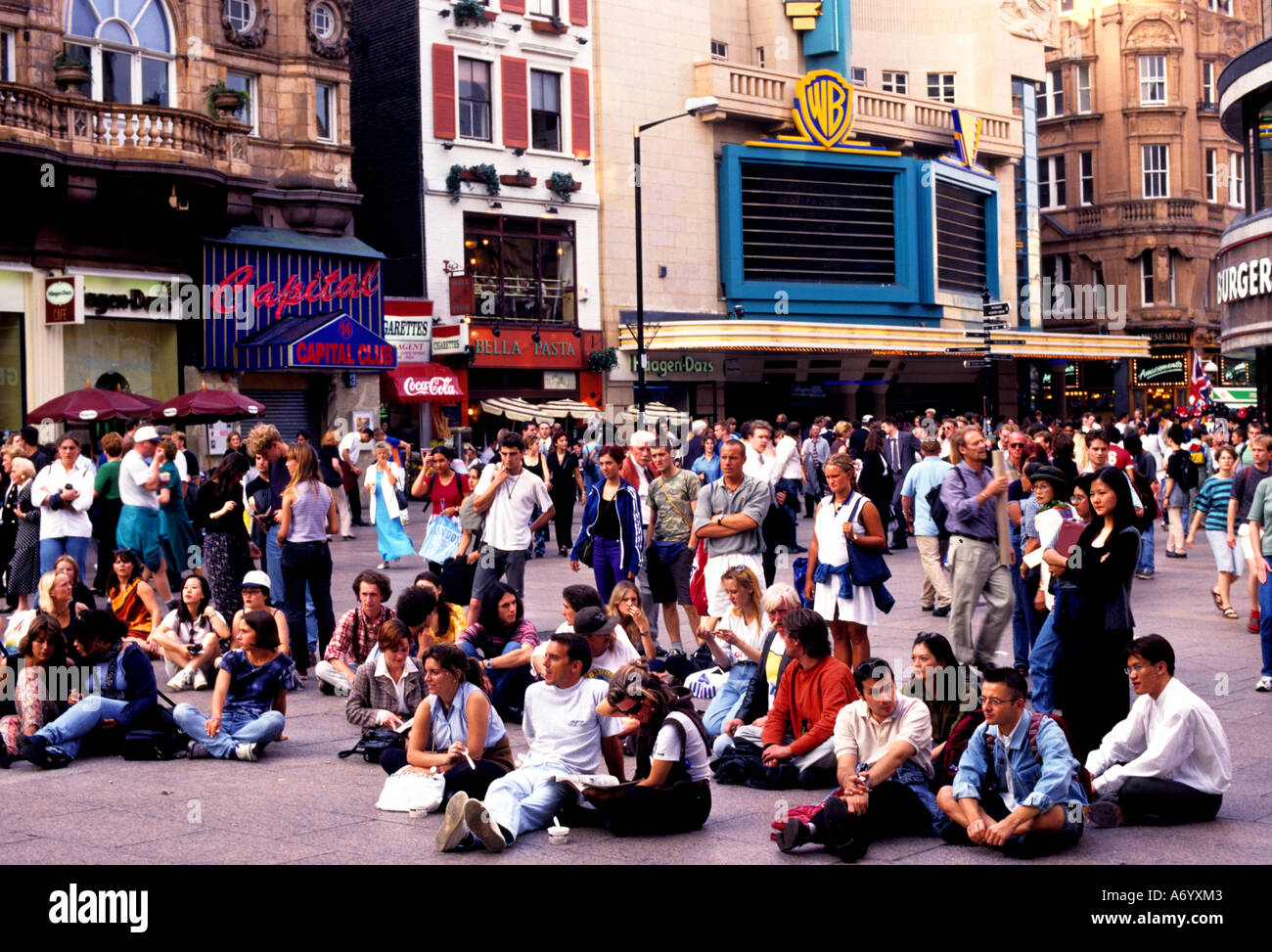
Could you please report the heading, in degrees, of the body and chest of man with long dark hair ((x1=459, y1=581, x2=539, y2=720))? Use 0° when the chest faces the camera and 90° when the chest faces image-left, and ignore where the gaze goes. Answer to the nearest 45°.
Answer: approximately 0°

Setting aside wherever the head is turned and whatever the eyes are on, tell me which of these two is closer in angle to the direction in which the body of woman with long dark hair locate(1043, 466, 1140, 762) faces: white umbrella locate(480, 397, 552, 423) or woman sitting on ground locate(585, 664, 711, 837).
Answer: the woman sitting on ground

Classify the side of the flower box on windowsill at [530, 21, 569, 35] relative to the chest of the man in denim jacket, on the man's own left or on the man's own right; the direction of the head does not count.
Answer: on the man's own right

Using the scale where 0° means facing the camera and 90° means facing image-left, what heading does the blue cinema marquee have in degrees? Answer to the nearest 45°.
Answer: approximately 0°

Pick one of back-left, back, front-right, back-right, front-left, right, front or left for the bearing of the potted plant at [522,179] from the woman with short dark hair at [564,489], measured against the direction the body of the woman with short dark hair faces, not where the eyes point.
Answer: back

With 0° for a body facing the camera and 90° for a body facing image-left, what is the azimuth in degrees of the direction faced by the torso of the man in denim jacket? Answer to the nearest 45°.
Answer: approximately 45°
